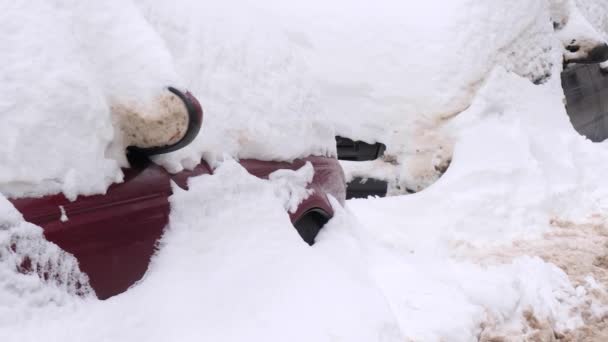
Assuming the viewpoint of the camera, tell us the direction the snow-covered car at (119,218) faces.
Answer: facing away from the viewer and to the right of the viewer
